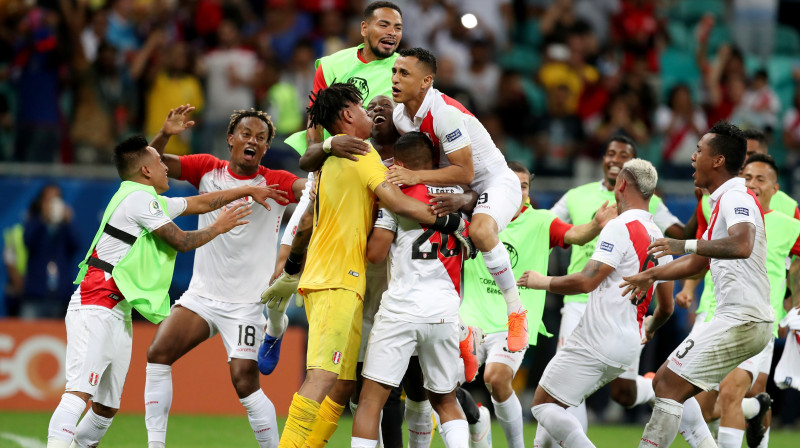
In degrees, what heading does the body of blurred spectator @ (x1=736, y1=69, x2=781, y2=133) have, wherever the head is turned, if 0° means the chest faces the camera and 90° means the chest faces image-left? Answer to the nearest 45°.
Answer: approximately 0°

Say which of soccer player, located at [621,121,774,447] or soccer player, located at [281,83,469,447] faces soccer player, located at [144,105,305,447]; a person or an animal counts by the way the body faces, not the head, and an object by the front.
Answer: soccer player, located at [621,121,774,447]

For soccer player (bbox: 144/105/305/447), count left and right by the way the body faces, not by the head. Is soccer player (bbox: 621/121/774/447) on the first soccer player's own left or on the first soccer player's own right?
on the first soccer player's own left

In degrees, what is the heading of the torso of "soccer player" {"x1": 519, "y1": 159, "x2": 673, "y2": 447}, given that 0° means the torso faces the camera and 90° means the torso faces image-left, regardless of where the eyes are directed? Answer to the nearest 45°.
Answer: approximately 135°

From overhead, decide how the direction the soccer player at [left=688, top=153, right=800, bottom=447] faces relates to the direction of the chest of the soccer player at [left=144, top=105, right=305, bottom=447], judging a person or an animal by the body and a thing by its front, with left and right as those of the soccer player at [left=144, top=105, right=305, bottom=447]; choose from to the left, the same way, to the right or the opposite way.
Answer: to the right

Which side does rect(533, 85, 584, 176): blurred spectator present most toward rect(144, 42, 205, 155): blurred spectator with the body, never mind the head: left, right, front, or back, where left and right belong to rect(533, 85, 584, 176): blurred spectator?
right

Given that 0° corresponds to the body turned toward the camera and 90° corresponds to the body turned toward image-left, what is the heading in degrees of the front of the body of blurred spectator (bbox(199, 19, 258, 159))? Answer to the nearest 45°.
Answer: approximately 0°

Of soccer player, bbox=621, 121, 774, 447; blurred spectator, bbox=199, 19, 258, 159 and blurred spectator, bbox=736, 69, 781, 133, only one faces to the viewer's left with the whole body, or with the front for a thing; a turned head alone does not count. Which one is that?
the soccer player

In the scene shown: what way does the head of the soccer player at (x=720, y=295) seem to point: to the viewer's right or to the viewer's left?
to the viewer's left
